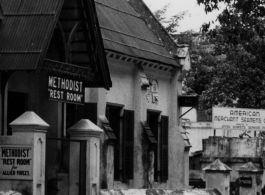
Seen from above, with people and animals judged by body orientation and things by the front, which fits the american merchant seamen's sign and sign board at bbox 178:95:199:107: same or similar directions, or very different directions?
same or similar directions

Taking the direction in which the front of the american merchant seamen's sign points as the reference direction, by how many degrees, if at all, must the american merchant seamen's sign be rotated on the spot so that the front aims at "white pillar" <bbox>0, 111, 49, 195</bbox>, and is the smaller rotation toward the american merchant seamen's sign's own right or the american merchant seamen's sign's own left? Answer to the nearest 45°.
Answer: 0° — it already faces it

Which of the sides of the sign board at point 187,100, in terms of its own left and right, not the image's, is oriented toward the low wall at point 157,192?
front

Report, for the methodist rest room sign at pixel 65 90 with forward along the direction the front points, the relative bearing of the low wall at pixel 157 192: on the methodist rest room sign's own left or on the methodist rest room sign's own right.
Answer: on the methodist rest room sign's own left

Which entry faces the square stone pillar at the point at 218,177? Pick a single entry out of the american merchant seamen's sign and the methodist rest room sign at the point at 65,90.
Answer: the american merchant seamen's sign

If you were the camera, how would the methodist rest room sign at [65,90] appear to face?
facing the viewer and to the right of the viewer

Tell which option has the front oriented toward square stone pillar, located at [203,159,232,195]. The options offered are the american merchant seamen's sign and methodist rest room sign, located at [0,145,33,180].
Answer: the american merchant seamen's sign

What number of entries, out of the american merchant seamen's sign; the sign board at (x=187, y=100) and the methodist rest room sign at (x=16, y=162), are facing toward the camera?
3

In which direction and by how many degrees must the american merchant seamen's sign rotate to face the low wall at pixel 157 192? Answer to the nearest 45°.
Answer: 0° — it already faces it

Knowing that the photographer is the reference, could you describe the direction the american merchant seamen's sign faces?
facing the viewer

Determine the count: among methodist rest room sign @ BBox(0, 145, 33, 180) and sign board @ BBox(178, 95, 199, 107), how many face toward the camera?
2

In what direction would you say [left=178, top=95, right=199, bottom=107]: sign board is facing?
toward the camera
